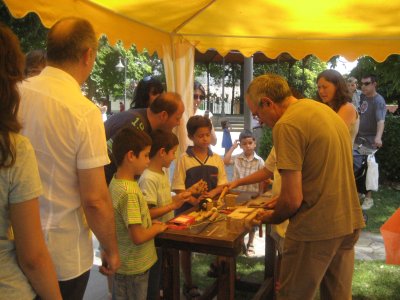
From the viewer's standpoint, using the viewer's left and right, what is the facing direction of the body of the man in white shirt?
facing away from the viewer and to the right of the viewer

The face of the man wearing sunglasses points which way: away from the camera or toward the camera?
toward the camera

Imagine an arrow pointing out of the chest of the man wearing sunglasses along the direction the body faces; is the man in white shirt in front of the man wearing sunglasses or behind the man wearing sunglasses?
in front

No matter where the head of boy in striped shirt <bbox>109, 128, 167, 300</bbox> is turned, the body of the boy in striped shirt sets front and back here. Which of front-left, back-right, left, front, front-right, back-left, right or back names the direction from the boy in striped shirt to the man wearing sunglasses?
front-left

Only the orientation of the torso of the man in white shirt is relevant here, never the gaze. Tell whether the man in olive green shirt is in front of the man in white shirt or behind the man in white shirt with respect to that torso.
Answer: in front

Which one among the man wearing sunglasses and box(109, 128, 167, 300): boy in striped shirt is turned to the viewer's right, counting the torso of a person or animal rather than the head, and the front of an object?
the boy in striped shirt

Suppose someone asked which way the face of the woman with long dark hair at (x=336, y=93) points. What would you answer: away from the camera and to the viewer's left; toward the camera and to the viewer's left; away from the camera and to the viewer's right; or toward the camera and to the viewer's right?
toward the camera and to the viewer's left

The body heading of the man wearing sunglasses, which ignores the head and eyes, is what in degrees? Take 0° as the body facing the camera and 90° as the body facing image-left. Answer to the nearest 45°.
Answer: approximately 45°

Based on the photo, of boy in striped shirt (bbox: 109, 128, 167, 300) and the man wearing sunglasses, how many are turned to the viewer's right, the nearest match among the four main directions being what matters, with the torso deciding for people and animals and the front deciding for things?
1

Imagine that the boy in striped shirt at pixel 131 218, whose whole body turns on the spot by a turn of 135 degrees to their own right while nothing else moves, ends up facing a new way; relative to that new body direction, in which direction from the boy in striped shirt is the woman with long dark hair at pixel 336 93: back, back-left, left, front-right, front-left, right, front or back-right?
back

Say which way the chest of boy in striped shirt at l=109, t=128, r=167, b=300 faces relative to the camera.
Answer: to the viewer's right

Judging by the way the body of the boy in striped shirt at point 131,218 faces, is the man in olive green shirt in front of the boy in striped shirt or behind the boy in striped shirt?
in front

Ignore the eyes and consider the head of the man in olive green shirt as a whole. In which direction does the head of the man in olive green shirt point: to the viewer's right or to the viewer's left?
to the viewer's left
